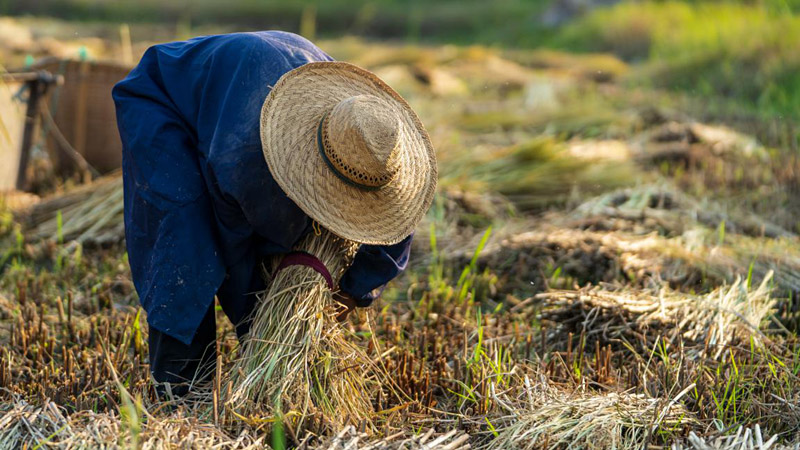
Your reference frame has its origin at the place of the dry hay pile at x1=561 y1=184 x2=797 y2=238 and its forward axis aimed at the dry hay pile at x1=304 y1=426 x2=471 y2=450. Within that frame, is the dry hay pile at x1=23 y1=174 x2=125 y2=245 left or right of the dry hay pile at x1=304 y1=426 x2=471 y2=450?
right

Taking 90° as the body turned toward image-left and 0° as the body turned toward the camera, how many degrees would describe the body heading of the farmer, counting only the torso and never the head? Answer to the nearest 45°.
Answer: approximately 315°

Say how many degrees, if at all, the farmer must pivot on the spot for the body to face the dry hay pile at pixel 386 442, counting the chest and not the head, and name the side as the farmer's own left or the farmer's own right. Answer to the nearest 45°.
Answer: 0° — they already face it

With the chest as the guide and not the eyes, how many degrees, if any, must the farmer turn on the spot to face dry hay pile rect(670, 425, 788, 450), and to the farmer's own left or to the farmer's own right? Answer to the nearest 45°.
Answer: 0° — they already face it

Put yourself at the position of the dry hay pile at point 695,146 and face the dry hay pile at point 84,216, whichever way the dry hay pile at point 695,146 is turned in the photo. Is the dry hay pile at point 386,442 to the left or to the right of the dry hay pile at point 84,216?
left

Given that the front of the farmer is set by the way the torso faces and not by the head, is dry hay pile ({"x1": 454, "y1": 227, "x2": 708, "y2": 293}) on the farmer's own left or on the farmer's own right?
on the farmer's own left

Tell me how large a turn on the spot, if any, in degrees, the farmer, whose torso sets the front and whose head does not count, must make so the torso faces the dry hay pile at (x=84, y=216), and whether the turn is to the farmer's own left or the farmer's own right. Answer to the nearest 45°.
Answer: approximately 180°

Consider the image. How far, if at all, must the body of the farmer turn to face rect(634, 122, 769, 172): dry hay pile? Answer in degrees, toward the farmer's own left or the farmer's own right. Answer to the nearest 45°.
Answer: approximately 90° to the farmer's own left
